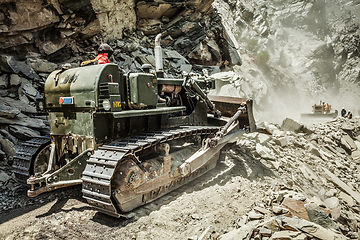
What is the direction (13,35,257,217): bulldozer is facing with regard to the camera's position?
facing away from the viewer and to the right of the viewer

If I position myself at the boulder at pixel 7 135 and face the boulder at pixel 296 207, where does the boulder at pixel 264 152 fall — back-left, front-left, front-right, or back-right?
front-left

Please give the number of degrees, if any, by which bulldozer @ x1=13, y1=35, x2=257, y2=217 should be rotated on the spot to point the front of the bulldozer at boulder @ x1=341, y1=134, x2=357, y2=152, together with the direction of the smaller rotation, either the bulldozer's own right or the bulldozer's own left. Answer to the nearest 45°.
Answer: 0° — it already faces it

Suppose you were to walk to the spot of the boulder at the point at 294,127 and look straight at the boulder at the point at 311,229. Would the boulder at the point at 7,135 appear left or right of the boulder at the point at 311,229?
right

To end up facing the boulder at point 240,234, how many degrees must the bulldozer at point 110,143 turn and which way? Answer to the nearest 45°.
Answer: approximately 90° to its right

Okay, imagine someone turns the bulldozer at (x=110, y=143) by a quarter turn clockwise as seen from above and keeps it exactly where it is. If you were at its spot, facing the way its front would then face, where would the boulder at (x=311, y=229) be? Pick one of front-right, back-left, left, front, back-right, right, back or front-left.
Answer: front

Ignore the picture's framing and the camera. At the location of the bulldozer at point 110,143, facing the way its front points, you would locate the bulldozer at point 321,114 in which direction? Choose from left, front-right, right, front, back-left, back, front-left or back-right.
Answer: front

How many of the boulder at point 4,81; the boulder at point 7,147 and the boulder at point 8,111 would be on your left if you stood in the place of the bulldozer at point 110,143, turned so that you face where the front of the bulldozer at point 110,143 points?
3

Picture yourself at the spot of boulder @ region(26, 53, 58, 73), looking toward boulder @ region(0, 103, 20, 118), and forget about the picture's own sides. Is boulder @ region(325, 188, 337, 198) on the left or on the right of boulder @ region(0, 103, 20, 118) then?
left

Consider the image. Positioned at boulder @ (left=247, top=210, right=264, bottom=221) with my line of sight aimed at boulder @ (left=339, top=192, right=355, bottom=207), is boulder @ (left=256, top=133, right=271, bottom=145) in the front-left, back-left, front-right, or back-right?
front-left

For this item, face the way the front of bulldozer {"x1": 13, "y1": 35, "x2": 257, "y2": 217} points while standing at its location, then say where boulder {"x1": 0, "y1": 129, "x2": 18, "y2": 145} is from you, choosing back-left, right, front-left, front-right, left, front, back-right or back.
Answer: left

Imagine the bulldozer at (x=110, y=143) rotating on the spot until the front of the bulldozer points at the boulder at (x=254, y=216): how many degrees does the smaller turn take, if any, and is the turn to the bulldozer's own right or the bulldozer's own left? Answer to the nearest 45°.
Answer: approximately 45° to the bulldozer's own right
